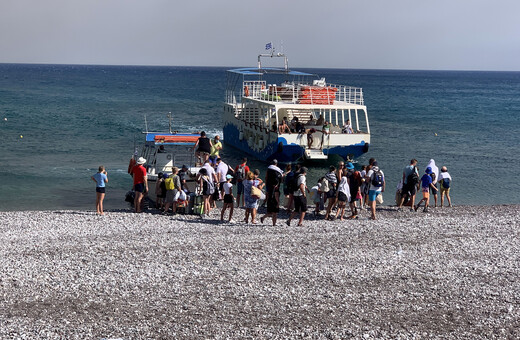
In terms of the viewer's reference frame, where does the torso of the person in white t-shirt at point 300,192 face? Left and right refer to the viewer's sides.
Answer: facing away from the viewer and to the right of the viewer

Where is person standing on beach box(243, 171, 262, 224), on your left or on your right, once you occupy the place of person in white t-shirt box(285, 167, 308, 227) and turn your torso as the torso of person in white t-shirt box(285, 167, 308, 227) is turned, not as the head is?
on your left

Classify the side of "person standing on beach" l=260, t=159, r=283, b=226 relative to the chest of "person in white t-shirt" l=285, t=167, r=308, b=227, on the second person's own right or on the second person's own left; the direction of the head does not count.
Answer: on the second person's own left

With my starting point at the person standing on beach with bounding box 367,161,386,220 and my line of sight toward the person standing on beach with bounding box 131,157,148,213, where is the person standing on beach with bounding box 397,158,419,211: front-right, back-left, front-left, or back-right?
back-right

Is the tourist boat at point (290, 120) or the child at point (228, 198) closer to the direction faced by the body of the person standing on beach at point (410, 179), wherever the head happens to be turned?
the tourist boat

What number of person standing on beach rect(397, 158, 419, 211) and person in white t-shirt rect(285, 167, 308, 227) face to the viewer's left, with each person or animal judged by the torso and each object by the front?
0
